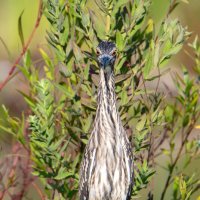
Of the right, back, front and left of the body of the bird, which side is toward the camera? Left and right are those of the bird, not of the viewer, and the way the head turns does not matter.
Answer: front
